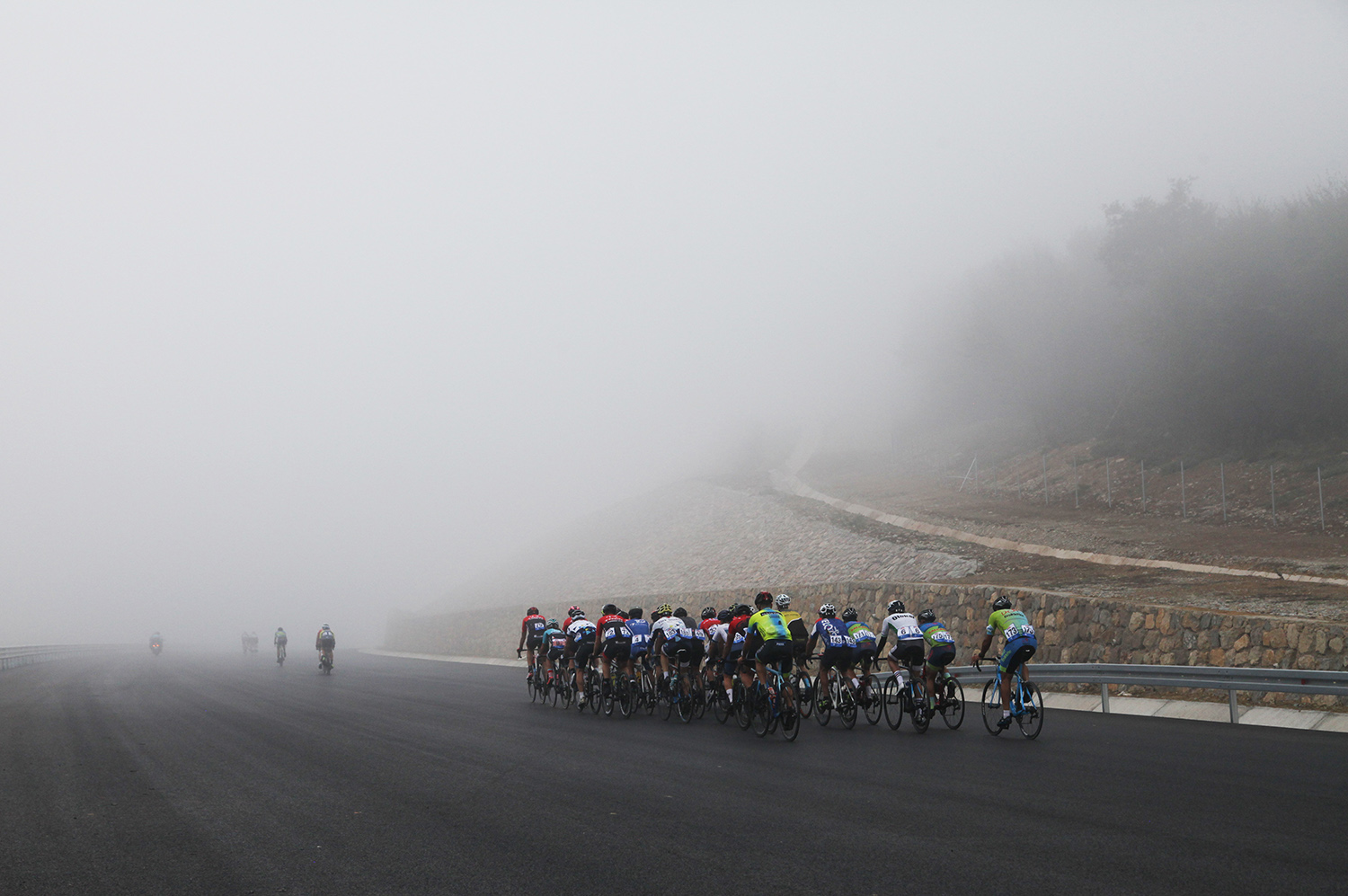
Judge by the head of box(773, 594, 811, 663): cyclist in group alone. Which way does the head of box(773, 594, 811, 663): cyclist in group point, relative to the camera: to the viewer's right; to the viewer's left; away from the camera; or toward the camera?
away from the camera

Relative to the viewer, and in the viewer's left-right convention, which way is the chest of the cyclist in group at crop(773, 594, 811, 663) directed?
facing away from the viewer and to the left of the viewer

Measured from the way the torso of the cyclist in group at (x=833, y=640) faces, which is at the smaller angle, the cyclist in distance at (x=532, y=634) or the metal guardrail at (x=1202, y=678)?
the cyclist in distance

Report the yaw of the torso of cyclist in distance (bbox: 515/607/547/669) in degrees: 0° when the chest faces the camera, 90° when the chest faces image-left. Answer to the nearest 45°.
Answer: approximately 135°

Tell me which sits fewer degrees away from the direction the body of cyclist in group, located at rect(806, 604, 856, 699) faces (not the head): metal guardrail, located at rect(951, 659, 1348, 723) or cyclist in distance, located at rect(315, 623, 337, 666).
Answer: the cyclist in distance

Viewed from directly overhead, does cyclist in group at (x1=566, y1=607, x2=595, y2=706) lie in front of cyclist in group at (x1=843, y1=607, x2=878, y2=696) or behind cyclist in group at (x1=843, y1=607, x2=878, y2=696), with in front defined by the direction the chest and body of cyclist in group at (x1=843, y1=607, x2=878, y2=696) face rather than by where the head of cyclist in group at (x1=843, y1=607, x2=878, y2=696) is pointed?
in front

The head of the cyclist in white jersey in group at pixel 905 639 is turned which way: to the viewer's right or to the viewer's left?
to the viewer's left

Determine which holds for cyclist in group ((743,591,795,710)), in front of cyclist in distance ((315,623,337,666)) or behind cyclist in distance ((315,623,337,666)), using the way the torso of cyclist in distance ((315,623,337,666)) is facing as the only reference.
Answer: behind

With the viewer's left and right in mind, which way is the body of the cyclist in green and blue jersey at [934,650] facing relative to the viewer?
facing away from the viewer and to the left of the viewer

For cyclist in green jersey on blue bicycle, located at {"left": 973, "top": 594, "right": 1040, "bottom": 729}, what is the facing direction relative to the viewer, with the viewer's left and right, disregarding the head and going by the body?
facing away from the viewer and to the left of the viewer

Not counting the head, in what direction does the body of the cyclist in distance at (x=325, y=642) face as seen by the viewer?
away from the camera

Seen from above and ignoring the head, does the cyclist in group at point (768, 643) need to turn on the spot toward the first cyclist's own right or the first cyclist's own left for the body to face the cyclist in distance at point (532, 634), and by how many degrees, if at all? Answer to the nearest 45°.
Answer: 0° — they already face them
